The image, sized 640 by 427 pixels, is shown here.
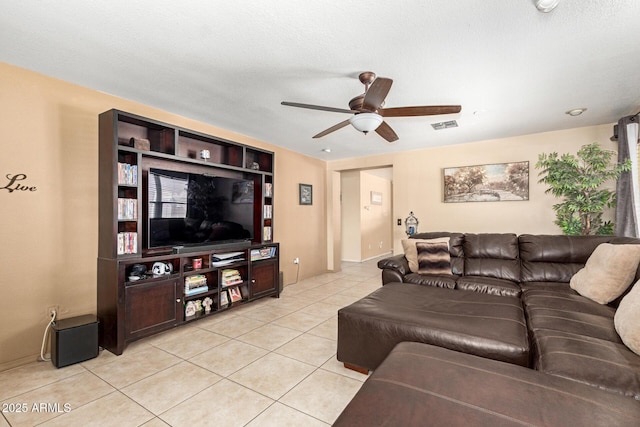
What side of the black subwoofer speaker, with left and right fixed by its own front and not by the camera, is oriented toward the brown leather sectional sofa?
front

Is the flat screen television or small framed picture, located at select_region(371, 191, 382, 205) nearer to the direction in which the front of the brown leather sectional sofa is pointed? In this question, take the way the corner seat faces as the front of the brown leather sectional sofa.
the flat screen television

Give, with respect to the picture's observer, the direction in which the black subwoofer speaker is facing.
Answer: facing the viewer and to the right of the viewer

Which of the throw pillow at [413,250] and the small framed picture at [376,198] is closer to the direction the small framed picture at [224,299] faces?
the throw pillow

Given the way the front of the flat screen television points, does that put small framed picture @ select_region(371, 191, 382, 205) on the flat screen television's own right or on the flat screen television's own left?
on the flat screen television's own left

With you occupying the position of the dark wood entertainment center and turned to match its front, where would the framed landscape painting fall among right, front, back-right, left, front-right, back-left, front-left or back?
front-left

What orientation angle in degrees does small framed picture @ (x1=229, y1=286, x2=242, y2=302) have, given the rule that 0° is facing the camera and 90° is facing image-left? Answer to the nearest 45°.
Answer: approximately 315°
